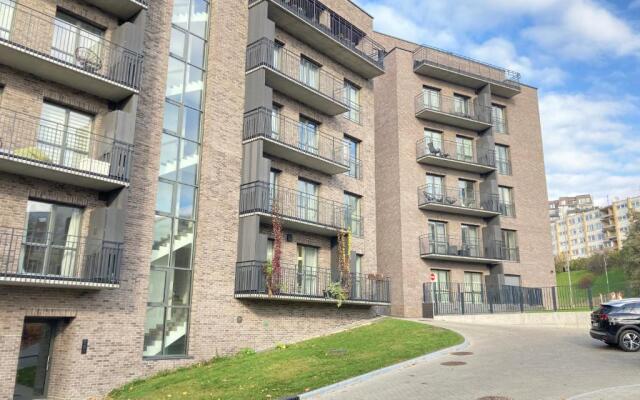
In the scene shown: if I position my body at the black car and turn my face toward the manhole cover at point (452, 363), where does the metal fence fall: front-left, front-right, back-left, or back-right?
back-right

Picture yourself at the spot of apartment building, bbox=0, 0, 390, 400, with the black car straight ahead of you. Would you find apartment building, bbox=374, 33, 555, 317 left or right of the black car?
left

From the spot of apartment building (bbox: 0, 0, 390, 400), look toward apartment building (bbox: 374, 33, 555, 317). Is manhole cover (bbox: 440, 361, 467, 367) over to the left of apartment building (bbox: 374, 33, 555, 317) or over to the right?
right

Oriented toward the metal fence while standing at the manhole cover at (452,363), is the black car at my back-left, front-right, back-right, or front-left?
front-right

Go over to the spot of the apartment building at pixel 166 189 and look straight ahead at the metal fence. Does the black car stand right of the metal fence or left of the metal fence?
right

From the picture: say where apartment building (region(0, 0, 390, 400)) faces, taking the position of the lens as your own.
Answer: facing the viewer and to the right of the viewer

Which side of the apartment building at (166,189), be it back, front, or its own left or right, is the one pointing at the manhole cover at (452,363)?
front
